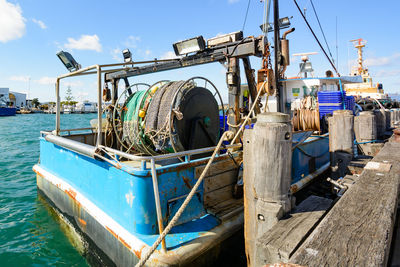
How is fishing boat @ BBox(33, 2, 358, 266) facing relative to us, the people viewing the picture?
facing away from the viewer and to the right of the viewer

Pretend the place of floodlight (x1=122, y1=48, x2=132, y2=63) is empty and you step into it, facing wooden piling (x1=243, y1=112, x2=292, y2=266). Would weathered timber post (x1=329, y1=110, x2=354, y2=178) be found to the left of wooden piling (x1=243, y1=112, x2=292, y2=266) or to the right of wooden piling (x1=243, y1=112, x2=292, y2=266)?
left

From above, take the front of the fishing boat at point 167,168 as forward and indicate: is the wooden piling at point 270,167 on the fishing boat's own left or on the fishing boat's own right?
on the fishing boat's own right

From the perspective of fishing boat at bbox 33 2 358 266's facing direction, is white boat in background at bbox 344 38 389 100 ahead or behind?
ahead

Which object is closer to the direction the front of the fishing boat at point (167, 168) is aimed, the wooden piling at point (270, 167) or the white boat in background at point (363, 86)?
the white boat in background
